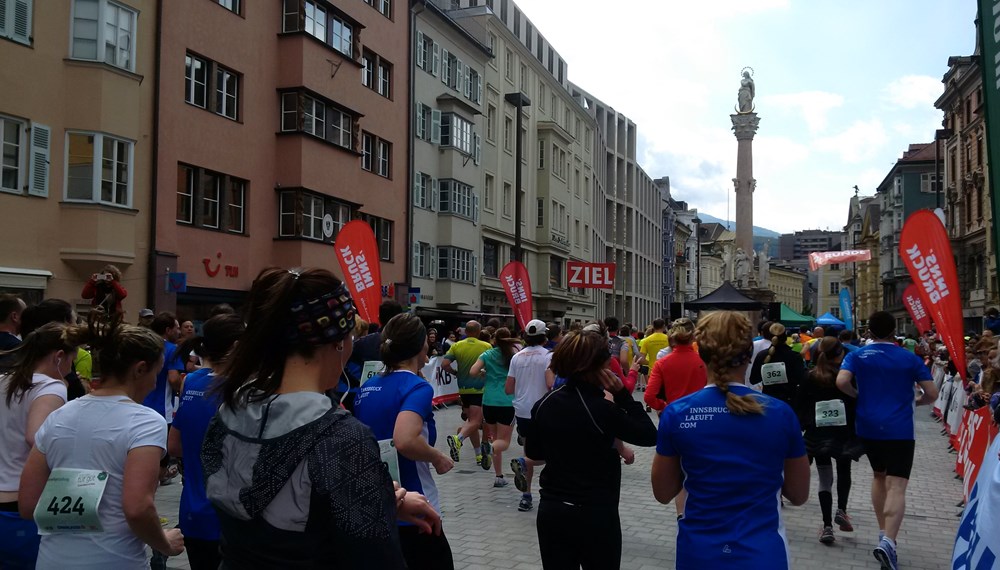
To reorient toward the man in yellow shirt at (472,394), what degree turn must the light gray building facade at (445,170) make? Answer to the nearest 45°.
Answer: approximately 45° to its right

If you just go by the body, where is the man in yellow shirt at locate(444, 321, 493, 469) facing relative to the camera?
away from the camera

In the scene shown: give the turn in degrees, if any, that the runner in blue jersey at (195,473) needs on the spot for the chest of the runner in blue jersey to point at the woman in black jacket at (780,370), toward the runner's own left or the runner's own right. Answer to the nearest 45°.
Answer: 0° — they already face them

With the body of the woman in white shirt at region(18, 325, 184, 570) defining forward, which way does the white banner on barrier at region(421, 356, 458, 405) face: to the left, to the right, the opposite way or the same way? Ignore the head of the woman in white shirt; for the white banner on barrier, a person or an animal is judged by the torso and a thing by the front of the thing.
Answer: to the right

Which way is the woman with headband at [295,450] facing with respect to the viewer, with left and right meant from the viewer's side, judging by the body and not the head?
facing away from the viewer and to the right of the viewer

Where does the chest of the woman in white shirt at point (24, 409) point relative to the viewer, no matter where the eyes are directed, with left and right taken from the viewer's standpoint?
facing away from the viewer and to the right of the viewer

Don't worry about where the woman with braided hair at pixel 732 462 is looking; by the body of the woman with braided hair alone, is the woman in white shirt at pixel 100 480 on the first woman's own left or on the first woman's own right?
on the first woman's own left

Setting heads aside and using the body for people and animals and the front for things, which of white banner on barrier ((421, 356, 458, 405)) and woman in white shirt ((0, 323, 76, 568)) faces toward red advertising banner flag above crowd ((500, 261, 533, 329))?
the woman in white shirt

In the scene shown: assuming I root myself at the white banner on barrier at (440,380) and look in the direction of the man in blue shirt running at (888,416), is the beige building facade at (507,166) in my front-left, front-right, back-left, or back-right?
back-left

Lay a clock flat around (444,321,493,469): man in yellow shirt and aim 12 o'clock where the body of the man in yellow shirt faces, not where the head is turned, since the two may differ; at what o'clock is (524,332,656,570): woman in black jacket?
The woman in black jacket is roughly at 6 o'clock from the man in yellow shirt.

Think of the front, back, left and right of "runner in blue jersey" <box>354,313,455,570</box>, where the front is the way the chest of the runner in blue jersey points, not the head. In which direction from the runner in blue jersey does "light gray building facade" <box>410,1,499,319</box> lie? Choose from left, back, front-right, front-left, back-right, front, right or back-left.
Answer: front-left

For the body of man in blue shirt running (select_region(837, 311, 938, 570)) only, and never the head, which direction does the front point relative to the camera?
away from the camera

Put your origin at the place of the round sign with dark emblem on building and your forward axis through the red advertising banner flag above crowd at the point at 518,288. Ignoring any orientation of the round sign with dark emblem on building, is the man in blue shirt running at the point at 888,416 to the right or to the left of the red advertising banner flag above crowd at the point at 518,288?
right

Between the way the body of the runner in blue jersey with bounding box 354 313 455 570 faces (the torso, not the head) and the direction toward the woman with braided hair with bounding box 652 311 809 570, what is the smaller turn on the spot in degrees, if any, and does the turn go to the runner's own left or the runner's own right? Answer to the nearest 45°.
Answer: approximately 90° to the runner's own right

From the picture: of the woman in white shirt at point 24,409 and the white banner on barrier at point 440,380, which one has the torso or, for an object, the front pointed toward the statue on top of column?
the woman in white shirt
